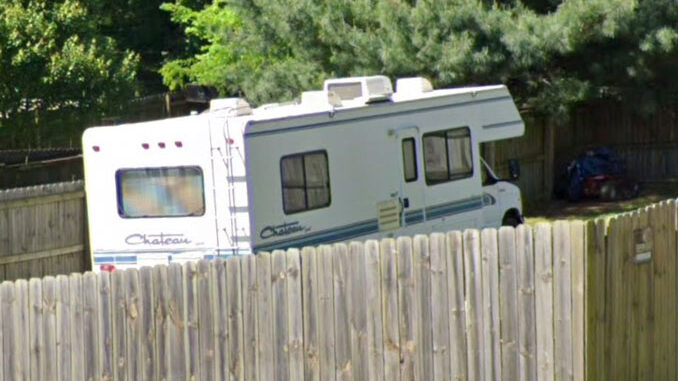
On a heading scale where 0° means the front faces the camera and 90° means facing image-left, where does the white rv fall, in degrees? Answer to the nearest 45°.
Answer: approximately 225°

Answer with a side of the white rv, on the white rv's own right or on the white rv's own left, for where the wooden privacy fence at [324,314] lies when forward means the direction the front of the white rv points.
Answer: on the white rv's own right

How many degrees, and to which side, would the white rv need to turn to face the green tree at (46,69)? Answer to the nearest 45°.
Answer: approximately 90° to its left

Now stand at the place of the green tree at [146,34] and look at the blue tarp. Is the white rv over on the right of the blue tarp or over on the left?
right

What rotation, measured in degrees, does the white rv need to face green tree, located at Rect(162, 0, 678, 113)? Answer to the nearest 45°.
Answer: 0° — it already faces it

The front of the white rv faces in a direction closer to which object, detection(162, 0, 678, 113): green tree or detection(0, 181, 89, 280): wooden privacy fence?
the green tree

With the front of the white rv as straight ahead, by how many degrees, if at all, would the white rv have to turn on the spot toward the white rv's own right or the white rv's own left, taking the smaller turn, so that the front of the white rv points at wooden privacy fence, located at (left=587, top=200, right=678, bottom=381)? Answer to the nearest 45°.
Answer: approximately 90° to the white rv's own right

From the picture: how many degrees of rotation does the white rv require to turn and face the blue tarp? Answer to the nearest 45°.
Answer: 0° — it already faces it
